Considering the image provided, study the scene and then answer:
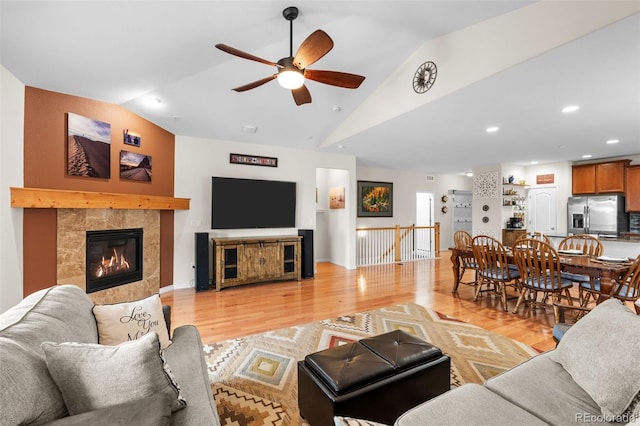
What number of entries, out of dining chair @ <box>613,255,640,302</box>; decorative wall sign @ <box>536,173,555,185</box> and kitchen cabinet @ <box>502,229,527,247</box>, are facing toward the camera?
2

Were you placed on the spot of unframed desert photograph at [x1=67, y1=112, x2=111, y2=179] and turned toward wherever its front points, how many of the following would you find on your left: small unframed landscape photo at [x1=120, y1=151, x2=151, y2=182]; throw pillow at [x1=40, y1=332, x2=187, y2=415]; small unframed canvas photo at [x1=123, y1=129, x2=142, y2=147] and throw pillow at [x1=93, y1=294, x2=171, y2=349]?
2

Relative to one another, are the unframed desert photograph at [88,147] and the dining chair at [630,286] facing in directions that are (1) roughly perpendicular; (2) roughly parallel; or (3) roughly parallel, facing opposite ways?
roughly perpendicular

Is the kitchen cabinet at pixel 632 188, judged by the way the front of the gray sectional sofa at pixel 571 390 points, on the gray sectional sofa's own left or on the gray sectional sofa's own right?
on the gray sectional sofa's own right

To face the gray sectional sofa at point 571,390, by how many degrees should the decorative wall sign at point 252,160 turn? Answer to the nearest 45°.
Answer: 0° — it already faces it

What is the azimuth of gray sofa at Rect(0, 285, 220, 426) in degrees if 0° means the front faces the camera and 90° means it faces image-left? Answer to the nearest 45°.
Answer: approximately 315°

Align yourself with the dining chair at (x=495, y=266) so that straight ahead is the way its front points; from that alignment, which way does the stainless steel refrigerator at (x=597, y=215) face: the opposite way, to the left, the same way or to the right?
the opposite way

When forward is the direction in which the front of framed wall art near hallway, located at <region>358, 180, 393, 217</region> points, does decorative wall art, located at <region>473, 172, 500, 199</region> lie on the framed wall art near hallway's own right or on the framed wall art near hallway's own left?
on the framed wall art near hallway's own left

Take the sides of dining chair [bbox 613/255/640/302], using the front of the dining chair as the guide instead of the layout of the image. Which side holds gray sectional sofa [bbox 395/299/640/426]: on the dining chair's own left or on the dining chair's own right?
on the dining chair's own left
